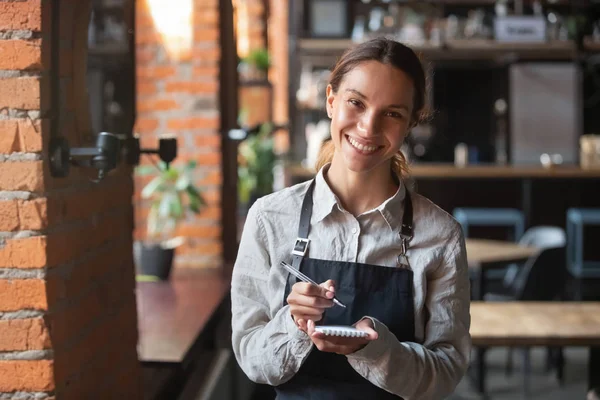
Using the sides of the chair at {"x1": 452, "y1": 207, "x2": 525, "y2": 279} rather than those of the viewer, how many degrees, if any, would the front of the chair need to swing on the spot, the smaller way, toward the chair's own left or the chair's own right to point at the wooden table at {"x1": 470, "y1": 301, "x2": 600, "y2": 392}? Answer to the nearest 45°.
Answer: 0° — it already faces it

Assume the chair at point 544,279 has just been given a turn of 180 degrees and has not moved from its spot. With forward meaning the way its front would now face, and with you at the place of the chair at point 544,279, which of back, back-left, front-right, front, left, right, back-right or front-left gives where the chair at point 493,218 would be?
front-left

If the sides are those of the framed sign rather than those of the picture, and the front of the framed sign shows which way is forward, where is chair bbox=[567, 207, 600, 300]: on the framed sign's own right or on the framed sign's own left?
on the framed sign's own left

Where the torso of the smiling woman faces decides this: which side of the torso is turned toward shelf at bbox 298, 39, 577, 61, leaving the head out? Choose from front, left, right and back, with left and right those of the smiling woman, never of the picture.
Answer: back

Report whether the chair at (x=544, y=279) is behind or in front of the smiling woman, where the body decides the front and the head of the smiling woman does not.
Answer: behind

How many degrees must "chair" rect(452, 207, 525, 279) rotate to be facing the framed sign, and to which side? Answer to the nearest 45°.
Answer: approximately 135° to its right

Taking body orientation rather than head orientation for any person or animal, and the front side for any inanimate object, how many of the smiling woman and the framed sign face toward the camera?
2

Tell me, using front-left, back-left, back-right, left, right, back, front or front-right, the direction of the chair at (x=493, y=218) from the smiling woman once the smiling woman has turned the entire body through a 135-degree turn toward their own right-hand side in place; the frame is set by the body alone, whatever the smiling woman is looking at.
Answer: front-right

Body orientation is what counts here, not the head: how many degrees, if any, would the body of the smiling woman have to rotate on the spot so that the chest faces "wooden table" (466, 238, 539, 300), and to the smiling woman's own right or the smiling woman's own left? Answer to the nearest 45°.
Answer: approximately 180°

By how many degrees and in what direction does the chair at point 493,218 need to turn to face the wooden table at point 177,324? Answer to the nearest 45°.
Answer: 0° — it already faces it

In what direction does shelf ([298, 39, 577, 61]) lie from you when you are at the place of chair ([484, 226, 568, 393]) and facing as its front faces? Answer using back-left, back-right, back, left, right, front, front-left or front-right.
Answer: back-right
